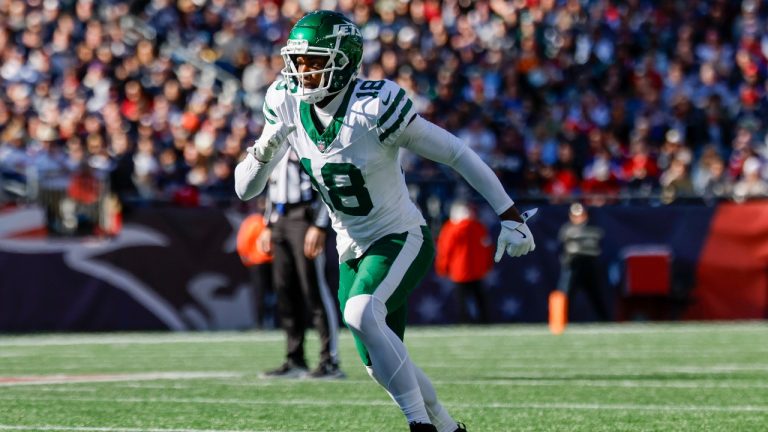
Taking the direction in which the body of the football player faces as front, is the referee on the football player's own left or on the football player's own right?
on the football player's own right

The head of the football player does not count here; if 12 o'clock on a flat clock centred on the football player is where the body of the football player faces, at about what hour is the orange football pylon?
The orange football pylon is roughly at 5 o'clock from the football player.

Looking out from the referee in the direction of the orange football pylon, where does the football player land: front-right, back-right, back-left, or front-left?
back-right

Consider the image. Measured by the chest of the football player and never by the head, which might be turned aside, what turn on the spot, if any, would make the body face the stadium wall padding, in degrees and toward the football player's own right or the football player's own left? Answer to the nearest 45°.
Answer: approximately 135° to the football player's own right

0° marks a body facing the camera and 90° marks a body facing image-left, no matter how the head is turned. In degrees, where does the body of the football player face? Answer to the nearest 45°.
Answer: approximately 45°
